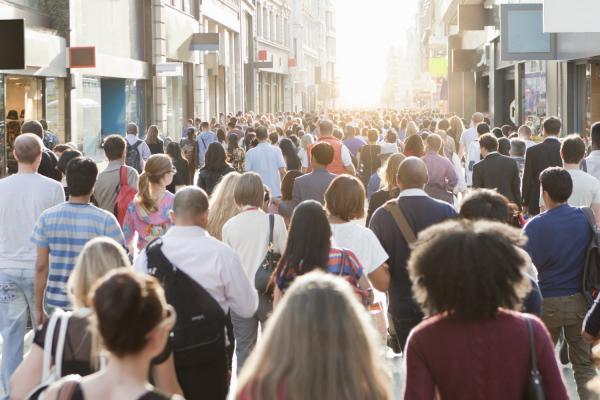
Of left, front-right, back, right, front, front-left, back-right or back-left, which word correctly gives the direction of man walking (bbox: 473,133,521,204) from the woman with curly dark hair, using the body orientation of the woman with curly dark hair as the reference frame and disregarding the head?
front

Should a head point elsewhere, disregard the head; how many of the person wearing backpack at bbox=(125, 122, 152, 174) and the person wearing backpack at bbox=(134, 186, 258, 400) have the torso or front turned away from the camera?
2

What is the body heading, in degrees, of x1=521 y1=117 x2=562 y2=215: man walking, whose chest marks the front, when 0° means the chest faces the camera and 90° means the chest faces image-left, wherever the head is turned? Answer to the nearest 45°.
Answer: approximately 180°

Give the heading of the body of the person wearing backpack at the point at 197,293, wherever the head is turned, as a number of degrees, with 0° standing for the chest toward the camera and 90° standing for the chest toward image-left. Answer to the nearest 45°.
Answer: approximately 180°

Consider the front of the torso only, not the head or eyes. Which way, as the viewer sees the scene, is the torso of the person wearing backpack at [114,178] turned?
away from the camera

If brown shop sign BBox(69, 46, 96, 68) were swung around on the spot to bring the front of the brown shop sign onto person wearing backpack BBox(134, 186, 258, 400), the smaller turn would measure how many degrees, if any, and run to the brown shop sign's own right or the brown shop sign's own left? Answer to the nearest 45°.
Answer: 0° — it already faces them

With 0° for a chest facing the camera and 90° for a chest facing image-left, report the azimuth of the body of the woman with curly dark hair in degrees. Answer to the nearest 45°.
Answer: approximately 180°

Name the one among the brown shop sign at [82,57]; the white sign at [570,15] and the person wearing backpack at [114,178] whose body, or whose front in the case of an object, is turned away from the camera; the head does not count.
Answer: the person wearing backpack

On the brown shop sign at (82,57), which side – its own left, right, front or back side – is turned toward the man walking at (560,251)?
front

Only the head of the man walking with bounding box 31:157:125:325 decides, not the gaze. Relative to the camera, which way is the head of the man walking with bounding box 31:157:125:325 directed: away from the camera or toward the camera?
away from the camera

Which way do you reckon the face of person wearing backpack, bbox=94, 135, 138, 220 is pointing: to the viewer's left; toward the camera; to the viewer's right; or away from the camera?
away from the camera

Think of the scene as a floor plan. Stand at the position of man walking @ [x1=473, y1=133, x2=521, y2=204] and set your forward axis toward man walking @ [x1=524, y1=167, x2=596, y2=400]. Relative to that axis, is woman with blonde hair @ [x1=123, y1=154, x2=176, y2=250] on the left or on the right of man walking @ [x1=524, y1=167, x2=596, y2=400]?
right
